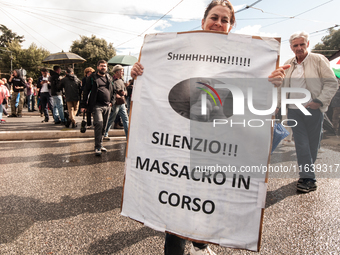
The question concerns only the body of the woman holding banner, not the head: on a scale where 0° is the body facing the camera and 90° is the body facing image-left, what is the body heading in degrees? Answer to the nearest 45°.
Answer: approximately 0°

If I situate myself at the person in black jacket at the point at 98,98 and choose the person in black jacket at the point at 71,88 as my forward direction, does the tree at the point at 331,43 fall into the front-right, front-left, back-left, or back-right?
front-right

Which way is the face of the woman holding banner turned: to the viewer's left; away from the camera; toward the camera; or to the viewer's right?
toward the camera

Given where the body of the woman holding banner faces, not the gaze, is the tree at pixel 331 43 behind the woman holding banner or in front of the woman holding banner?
behind

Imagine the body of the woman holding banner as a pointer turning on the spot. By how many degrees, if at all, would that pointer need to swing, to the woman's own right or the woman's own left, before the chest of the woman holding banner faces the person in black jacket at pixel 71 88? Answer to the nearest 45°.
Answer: approximately 135° to the woman's own right
